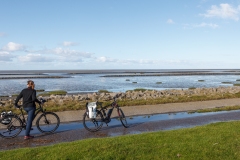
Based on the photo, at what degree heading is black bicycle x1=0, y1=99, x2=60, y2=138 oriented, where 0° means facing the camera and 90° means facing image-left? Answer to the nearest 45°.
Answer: approximately 270°
